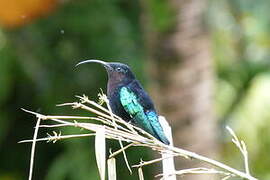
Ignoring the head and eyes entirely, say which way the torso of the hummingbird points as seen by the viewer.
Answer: to the viewer's left

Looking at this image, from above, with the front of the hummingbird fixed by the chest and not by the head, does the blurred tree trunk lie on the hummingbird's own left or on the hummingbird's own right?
on the hummingbird's own right
